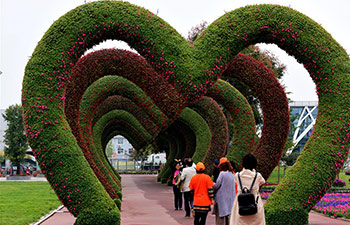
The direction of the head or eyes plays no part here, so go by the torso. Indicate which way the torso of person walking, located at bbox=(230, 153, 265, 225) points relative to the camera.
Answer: away from the camera

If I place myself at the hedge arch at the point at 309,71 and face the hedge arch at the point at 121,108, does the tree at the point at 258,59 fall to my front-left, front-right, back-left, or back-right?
front-right

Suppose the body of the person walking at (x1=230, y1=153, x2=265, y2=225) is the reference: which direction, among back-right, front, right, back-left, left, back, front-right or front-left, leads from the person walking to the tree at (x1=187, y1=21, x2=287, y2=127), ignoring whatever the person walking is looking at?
front

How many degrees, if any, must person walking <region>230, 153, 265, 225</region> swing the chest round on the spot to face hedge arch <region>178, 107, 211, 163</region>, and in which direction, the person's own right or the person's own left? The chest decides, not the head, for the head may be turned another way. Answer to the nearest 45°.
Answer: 0° — they already face it

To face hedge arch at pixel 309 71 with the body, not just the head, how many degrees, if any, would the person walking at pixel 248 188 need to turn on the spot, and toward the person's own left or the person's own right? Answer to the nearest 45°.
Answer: approximately 45° to the person's own right

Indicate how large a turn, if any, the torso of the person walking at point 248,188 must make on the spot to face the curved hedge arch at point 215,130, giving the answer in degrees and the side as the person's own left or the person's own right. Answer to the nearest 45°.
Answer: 0° — they already face it

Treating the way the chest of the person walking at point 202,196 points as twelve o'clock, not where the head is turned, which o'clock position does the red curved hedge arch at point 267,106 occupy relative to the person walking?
The red curved hedge arch is roughly at 1 o'clock from the person walking.

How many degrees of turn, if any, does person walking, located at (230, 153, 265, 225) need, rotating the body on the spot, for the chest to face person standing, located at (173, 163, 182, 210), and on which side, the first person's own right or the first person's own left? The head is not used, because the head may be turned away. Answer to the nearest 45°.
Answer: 0° — they already face them

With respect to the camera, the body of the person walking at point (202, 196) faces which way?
away from the camera

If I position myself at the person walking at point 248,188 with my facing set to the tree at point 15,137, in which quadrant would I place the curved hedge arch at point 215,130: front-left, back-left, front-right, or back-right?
front-right

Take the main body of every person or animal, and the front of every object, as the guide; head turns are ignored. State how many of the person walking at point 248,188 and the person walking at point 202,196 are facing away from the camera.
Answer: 2
